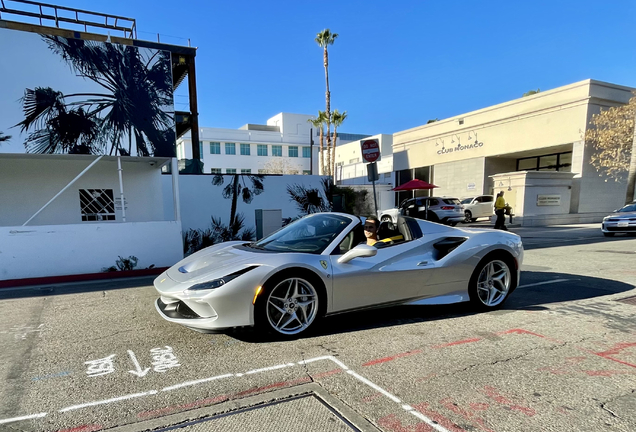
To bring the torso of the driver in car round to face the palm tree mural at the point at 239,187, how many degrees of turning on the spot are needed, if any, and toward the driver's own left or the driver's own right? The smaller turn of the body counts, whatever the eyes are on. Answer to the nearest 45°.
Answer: approximately 90° to the driver's own right

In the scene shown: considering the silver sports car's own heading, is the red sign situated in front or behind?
behind

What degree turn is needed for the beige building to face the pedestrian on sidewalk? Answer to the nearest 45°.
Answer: approximately 45° to its left

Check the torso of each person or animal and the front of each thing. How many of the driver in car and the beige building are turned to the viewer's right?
0

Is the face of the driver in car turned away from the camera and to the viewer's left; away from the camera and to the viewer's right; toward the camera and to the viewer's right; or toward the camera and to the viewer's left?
toward the camera and to the viewer's left

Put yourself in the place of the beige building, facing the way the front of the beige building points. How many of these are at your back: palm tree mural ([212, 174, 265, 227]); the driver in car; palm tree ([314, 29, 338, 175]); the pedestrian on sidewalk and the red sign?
0

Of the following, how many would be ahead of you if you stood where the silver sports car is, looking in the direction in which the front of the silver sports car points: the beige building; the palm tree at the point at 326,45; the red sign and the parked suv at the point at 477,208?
0

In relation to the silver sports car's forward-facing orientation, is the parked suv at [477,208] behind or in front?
behind

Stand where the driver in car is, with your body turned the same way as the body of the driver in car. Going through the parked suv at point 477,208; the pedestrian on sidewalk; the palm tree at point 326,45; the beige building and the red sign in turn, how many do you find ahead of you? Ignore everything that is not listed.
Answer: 0

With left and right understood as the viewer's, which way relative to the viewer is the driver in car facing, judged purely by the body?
facing the viewer and to the left of the viewer

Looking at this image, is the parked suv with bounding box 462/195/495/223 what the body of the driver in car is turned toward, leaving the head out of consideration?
no

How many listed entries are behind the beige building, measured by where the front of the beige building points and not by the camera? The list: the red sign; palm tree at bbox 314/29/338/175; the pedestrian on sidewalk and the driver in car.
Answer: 0

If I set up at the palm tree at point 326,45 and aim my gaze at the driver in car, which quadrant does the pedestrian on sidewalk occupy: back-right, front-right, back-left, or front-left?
front-left

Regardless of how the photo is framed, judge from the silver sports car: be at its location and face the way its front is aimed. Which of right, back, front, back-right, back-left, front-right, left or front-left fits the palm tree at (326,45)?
back-right

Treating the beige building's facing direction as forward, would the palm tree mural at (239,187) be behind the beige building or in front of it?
in front

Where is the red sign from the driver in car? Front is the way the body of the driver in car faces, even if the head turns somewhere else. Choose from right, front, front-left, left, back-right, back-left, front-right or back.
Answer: back-right
